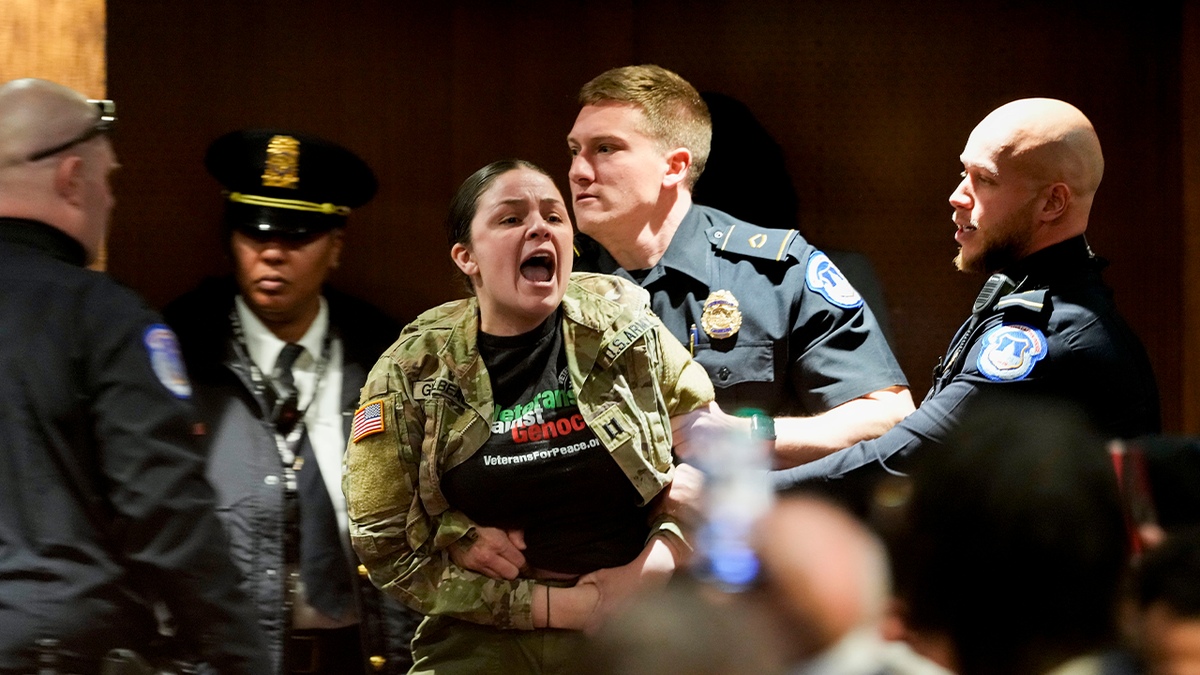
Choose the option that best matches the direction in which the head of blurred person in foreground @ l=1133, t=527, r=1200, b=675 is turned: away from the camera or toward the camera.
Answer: away from the camera

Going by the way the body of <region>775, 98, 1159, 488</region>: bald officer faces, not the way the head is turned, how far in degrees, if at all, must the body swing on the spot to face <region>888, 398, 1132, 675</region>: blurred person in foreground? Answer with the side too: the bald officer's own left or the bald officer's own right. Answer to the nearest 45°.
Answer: approximately 90° to the bald officer's own left

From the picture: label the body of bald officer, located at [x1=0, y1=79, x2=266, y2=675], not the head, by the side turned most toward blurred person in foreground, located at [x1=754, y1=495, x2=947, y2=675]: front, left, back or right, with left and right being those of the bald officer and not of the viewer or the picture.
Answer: right

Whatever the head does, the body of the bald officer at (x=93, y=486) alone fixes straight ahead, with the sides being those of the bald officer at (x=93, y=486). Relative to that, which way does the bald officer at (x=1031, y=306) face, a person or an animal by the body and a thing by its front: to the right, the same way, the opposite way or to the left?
to the left

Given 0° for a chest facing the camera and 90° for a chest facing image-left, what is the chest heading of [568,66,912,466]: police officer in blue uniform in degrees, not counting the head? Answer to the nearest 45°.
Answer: approximately 45°

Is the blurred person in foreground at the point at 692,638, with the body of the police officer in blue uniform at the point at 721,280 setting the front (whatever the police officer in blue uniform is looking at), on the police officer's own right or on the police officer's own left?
on the police officer's own left

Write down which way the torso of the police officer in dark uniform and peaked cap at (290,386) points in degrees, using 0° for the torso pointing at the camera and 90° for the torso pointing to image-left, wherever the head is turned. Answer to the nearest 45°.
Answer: approximately 0°

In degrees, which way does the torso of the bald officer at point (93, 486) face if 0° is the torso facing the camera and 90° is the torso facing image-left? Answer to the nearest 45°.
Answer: approximately 225°

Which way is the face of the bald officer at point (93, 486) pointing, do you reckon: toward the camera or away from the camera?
away from the camera

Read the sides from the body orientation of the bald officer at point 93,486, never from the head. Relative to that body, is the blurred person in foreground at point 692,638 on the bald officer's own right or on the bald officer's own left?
on the bald officer's own right

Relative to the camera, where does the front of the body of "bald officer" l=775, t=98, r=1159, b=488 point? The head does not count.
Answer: to the viewer's left
